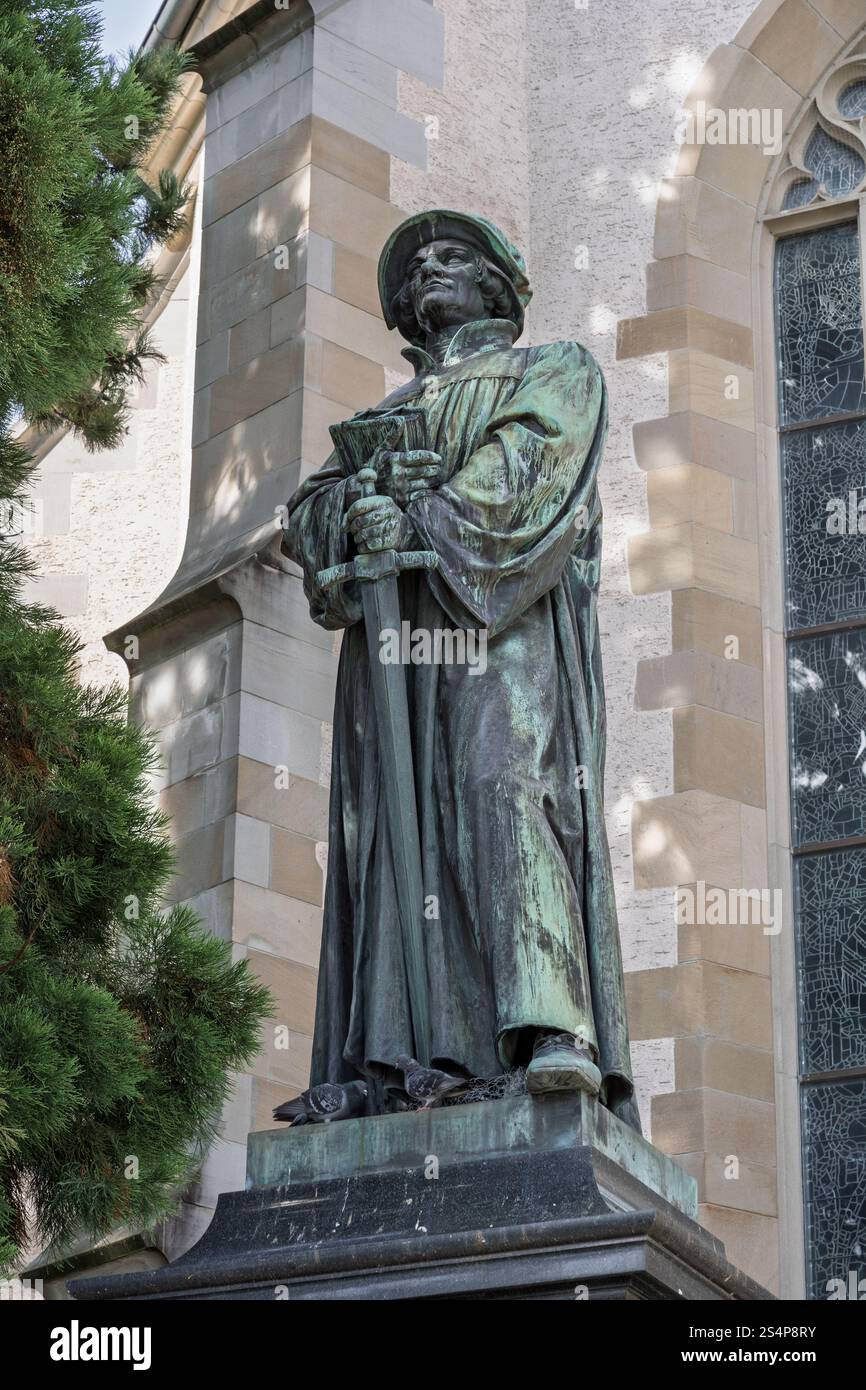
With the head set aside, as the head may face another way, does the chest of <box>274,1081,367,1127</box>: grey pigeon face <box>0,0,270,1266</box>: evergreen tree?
no

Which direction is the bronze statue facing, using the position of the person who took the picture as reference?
facing the viewer and to the left of the viewer

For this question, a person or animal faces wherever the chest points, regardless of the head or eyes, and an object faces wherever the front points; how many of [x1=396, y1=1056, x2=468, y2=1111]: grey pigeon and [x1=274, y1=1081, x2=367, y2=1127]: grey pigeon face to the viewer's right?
1

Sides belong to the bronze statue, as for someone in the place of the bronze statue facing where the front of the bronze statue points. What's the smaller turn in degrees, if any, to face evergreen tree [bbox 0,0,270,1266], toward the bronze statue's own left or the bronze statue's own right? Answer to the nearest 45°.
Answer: approximately 90° to the bronze statue's own right

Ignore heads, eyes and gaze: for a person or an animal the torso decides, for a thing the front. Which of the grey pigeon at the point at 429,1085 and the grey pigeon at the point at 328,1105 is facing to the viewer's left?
the grey pigeon at the point at 429,1085

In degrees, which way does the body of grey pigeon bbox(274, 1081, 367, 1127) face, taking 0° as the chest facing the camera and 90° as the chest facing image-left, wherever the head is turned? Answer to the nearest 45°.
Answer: approximately 270°

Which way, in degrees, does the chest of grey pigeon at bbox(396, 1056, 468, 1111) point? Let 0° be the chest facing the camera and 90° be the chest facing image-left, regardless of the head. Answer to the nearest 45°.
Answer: approximately 90°
